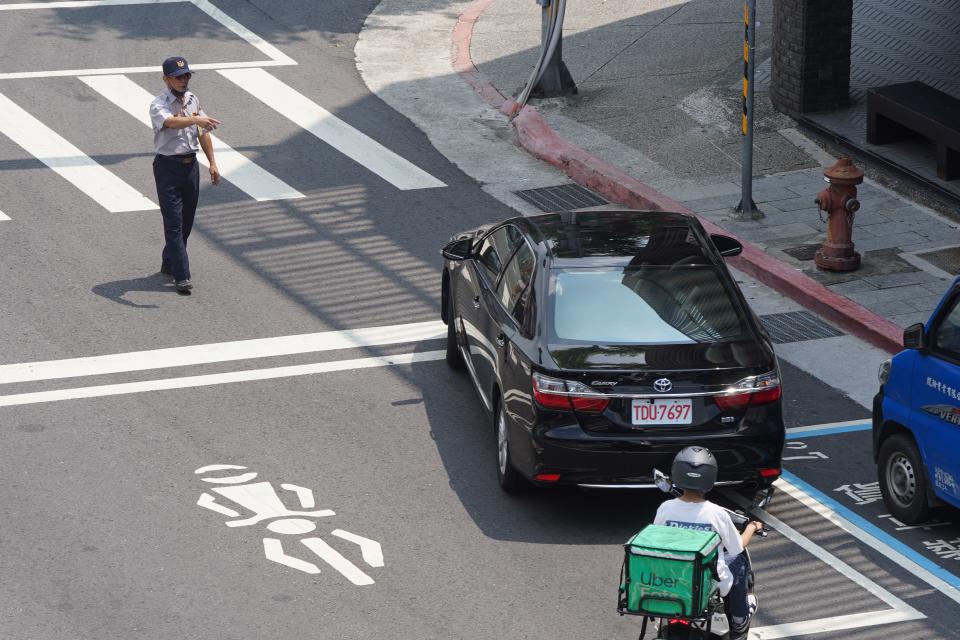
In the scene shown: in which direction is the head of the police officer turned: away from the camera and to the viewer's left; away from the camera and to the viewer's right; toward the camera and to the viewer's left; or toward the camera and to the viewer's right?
toward the camera and to the viewer's right

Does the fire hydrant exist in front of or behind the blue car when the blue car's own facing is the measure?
in front

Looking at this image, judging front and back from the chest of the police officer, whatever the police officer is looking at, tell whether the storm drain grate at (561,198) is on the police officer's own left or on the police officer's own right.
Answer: on the police officer's own left

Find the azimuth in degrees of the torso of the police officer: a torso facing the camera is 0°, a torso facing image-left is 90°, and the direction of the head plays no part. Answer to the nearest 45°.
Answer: approximately 315°

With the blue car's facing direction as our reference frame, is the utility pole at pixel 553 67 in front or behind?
in front

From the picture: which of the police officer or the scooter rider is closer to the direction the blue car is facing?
the police officer

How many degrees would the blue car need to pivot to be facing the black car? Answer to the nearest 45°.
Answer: approximately 45° to its left

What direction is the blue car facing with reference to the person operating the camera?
facing away from the viewer and to the left of the viewer

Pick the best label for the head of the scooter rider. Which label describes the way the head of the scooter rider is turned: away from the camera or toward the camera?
away from the camera

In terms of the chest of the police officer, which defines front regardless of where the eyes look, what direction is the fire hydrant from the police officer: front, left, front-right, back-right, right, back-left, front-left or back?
front-left

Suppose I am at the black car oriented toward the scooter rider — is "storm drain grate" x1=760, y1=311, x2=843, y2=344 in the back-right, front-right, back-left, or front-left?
back-left
